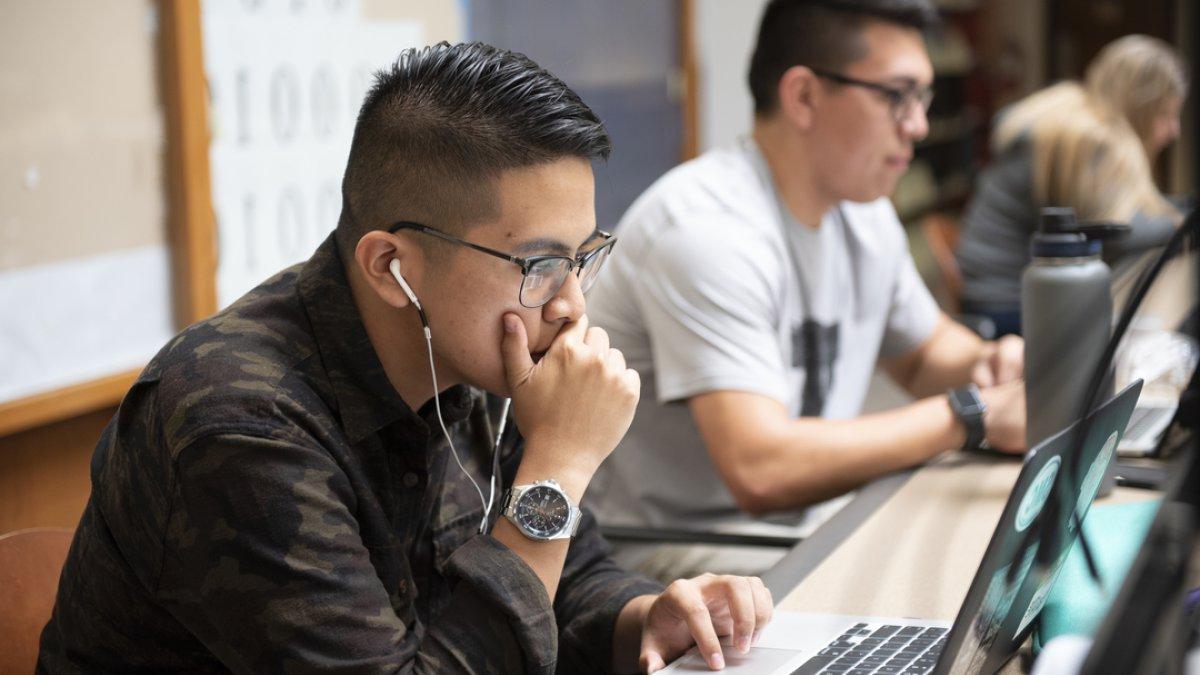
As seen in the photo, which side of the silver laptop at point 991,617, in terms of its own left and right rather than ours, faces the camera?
left

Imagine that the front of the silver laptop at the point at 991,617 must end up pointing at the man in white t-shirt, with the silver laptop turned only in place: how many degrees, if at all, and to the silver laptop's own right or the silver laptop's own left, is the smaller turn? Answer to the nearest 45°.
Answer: approximately 90° to the silver laptop's own right

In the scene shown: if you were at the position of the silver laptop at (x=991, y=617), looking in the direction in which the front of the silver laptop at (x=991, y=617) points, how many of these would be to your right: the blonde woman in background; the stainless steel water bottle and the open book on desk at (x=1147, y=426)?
3

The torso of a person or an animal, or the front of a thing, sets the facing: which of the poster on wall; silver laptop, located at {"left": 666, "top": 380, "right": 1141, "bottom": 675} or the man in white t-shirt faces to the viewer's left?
the silver laptop

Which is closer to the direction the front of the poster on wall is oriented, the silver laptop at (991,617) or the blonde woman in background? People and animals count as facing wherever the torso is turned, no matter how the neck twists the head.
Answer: the silver laptop

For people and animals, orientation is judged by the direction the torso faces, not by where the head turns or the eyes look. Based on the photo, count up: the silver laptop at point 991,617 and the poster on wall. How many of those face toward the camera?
1

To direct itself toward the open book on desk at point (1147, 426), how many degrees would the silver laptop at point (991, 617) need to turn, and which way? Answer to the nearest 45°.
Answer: approximately 90° to its right

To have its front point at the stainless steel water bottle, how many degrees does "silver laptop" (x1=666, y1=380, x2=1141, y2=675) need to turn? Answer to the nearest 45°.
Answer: approximately 90° to its right
